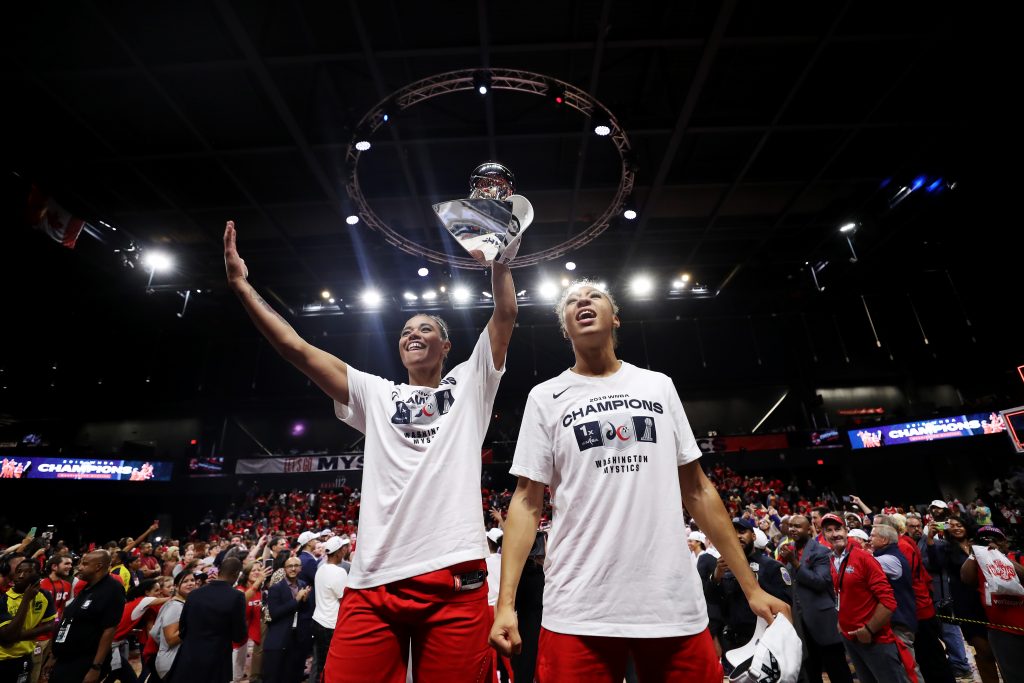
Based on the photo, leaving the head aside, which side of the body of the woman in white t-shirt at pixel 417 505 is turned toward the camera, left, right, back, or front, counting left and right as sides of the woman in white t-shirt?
front

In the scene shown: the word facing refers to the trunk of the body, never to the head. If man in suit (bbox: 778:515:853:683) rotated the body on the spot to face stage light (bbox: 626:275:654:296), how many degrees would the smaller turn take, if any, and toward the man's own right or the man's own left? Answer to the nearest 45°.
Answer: approximately 135° to the man's own right

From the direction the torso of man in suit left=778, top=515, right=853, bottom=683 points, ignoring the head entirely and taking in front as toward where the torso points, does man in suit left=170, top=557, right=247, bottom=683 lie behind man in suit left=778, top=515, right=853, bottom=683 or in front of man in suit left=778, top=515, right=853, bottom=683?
in front

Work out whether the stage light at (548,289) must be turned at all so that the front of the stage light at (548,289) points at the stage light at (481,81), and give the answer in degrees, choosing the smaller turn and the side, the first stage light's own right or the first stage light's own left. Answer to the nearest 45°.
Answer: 0° — it already faces it

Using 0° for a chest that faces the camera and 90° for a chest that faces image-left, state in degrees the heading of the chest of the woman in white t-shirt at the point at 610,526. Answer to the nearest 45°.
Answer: approximately 0°

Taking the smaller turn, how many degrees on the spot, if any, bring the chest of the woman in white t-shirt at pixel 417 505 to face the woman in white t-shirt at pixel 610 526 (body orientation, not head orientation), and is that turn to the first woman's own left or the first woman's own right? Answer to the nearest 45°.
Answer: approximately 45° to the first woman's own left

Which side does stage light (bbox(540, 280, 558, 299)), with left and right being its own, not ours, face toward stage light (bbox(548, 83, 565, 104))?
front

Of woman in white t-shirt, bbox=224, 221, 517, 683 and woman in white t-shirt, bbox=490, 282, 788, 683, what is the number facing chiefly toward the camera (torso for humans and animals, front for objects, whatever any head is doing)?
2

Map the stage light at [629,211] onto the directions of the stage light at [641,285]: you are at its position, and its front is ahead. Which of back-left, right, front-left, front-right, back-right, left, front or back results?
front

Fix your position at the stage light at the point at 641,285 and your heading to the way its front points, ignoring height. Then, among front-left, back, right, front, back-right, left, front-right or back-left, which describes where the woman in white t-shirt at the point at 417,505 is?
front

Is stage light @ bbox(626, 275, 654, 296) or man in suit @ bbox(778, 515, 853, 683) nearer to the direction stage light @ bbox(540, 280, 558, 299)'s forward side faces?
the man in suit

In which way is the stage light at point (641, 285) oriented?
toward the camera

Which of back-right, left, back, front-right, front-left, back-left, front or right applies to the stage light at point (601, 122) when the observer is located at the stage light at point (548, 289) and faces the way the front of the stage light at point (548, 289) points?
front

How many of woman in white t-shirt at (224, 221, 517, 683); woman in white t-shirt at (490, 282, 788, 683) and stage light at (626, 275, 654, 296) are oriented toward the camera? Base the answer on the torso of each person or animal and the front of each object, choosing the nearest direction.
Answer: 3

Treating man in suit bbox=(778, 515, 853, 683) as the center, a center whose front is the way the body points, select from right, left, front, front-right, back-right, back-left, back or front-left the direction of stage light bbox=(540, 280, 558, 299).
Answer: right
